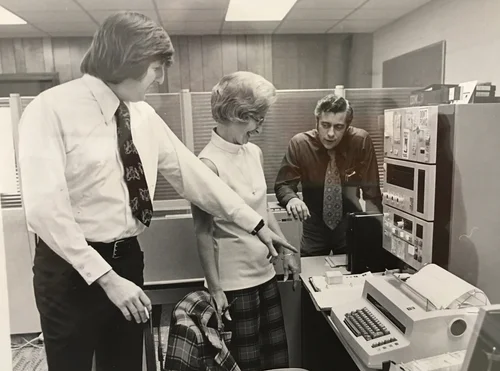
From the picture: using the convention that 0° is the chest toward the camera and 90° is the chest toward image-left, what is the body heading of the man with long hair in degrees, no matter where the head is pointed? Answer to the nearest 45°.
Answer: approximately 315°

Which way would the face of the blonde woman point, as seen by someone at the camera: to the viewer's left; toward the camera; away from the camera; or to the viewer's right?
to the viewer's right

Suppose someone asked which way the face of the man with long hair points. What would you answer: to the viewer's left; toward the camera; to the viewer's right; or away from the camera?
to the viewer's right

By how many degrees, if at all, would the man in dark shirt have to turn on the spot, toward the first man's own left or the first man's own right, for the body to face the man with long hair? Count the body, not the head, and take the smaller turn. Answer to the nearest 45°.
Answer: approximately 45° to the first man's own right

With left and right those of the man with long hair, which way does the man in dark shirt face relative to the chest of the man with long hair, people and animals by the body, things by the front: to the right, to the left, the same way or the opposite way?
to the right
